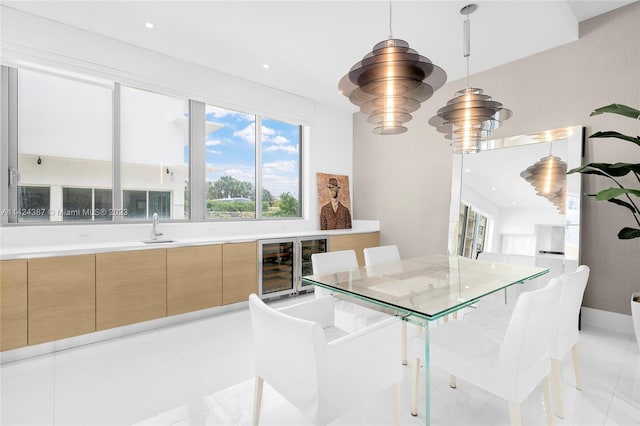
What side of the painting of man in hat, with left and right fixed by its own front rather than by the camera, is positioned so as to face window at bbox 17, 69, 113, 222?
right

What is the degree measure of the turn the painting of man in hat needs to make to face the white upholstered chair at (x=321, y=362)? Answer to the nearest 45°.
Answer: approximately 45° to its right

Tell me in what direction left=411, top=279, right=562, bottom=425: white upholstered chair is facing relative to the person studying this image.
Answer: facing away from the viewer and to the left of the viewer

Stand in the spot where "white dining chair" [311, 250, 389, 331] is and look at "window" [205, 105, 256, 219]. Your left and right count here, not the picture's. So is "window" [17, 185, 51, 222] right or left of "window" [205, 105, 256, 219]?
left

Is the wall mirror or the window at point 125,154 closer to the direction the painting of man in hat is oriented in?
the wall mirror

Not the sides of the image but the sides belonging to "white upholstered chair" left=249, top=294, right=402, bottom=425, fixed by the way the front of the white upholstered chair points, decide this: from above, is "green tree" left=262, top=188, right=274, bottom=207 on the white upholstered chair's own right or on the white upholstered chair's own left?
on the white upholstered chair's own left

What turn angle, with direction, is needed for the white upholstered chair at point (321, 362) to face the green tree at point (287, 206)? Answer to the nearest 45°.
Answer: approximately 45° to its left

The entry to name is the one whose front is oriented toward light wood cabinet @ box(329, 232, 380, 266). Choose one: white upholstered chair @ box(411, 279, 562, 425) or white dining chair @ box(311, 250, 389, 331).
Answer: the white upholstered chair

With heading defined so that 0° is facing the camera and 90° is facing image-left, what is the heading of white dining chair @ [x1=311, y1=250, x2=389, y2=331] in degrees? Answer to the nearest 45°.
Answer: approximately 315°
